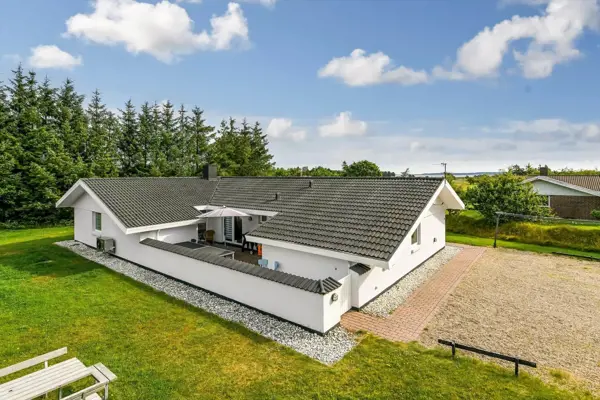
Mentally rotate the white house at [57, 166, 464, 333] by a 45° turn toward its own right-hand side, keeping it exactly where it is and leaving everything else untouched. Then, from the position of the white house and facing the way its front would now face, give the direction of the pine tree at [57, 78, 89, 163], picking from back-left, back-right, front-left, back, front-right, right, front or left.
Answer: front-right

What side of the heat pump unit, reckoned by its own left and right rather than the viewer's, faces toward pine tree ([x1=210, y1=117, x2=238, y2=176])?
back

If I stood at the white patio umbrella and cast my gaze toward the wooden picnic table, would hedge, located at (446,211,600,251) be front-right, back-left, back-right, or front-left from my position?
back-left

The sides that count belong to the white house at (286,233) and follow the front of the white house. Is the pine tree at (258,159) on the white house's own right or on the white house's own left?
on the white house's own right

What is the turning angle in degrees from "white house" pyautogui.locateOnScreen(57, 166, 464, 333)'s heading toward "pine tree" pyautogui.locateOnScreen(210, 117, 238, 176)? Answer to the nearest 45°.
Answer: approximately 135° to its right

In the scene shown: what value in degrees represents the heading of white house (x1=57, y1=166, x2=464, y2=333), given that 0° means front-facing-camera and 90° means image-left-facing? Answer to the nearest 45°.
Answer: approximately 45°

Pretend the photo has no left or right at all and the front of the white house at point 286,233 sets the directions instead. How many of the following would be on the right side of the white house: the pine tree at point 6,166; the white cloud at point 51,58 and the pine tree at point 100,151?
3
